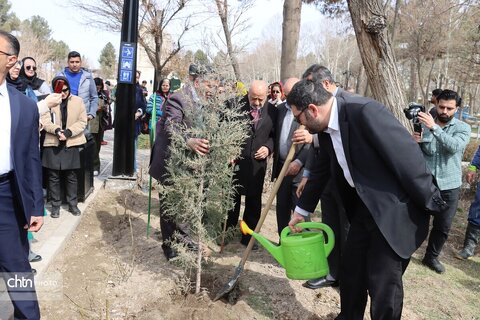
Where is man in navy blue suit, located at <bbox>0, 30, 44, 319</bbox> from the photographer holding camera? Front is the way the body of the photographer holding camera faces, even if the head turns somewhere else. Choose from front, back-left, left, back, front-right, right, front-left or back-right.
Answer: front

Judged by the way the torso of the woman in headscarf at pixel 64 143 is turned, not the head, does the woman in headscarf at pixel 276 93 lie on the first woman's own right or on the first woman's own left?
on the first woman's own left

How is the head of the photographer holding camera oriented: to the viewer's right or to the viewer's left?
to the viewer's left

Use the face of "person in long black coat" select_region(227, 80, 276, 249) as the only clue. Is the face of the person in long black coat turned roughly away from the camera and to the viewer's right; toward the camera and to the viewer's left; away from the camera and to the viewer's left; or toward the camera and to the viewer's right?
toward the camera and to the viewer's left

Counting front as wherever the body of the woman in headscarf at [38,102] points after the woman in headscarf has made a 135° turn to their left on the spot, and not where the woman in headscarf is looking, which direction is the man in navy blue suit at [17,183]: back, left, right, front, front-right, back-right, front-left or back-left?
back

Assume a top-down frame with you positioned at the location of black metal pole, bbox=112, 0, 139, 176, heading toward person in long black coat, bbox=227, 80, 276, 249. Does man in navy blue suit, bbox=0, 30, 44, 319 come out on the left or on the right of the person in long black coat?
right

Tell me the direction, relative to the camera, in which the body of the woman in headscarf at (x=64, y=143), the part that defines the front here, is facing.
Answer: toward the camera

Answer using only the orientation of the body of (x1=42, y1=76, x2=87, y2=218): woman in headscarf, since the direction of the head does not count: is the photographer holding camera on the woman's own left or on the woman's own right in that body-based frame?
on the woman's own left

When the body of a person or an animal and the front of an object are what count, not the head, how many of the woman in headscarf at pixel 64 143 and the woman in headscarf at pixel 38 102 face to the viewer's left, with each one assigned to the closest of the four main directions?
0

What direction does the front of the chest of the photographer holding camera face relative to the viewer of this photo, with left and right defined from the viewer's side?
facing the viewer and to the left of the viewer

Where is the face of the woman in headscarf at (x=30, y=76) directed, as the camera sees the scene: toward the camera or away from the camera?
toward the camera

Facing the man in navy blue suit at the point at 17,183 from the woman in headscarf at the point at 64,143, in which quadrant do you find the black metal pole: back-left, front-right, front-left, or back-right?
back-left
